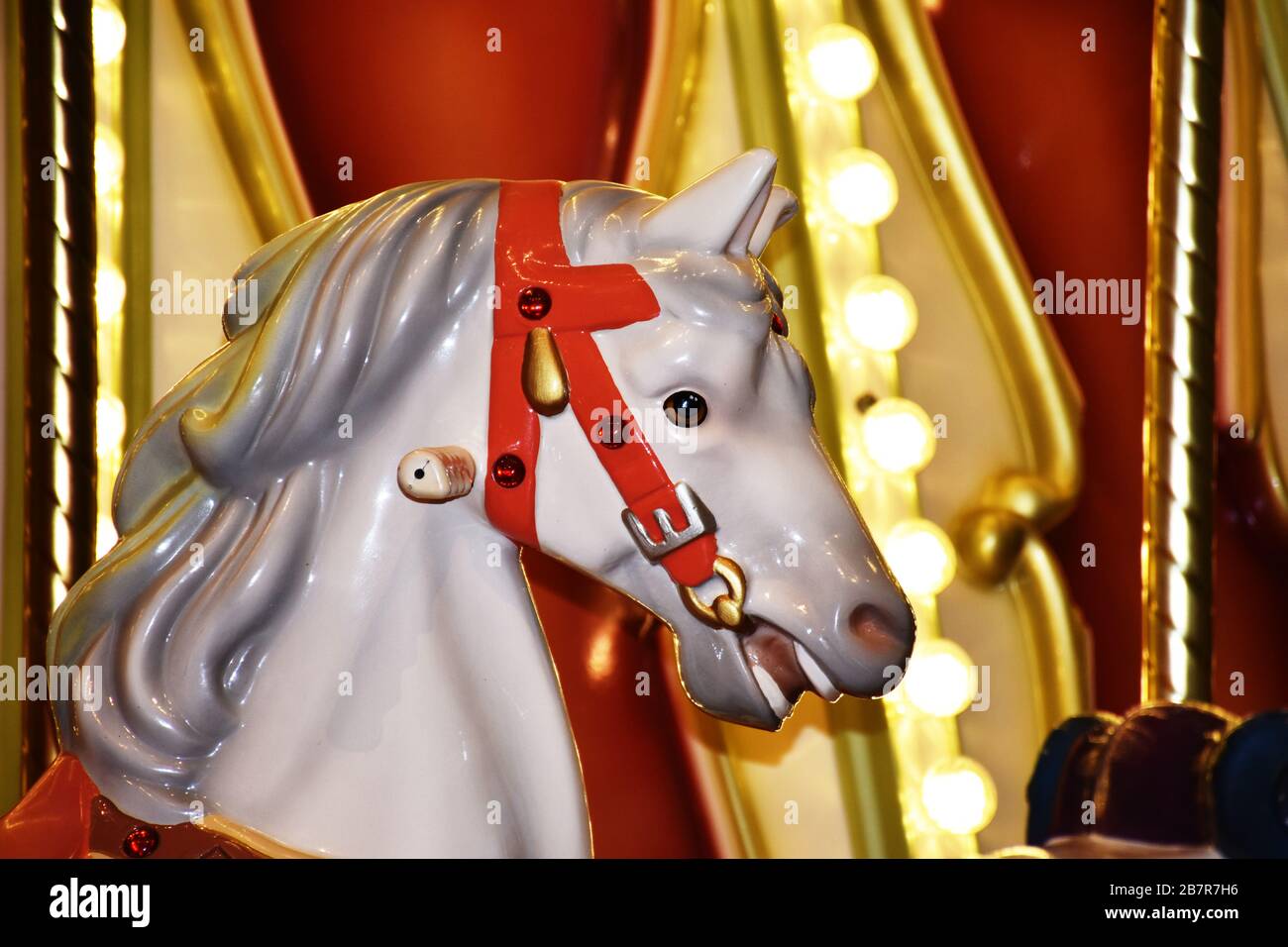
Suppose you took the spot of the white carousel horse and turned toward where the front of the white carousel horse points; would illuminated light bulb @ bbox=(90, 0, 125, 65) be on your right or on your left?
on your left

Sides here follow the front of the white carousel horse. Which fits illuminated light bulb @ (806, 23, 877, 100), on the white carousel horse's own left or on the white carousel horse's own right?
on the white carousel horse's own left

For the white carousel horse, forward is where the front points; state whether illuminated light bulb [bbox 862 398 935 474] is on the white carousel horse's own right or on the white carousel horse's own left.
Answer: on the white carousel horse's own left

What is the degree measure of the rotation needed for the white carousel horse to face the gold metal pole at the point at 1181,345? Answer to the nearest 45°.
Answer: approximately 45° to its left

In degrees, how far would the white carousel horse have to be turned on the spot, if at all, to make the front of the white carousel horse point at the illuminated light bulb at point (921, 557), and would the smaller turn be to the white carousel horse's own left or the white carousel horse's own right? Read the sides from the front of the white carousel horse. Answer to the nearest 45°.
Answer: approximately 45° to the white carousel horse's own left

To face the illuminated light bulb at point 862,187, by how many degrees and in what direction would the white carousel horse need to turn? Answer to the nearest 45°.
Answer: approximately 45° to its left

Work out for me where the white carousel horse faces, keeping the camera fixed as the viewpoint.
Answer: facing to the right of the viewer

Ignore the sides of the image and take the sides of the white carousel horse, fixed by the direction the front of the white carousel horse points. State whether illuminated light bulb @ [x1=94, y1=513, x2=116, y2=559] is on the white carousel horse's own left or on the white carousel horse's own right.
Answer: on the white carousel horse's own left
